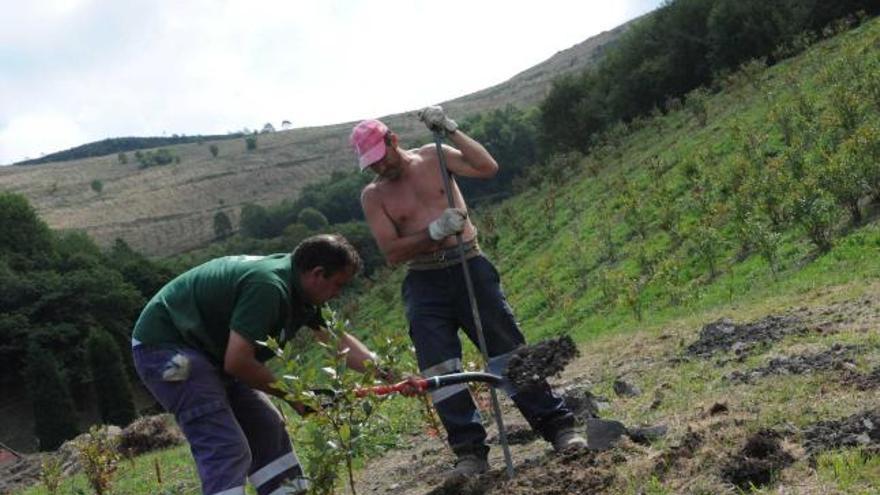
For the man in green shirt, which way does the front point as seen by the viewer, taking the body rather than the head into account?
to the viewer's right

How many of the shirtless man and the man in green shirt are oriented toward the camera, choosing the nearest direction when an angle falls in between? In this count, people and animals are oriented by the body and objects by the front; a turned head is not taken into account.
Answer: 1

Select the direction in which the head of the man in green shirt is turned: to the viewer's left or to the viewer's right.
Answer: to the viewer's right

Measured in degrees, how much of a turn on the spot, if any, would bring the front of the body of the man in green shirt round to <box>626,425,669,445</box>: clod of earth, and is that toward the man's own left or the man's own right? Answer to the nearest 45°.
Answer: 0° — they already face it

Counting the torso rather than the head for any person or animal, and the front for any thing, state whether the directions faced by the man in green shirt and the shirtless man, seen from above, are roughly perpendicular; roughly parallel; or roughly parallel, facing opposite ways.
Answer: roughly perpendicular
